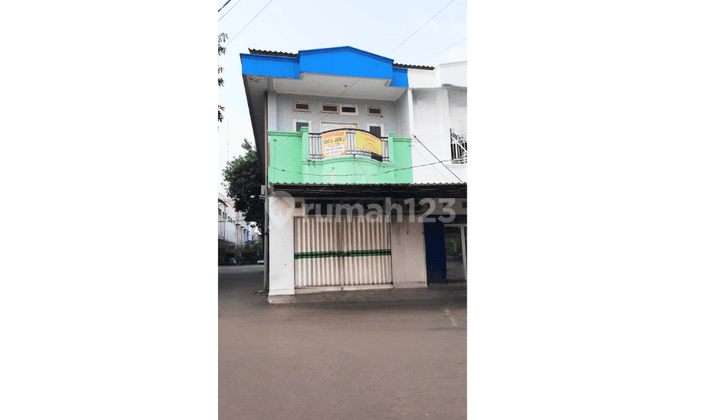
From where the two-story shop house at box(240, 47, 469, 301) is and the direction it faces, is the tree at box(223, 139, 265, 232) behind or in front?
behind

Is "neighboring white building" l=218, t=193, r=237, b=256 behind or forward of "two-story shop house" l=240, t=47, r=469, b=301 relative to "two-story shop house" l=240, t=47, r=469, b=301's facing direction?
behind

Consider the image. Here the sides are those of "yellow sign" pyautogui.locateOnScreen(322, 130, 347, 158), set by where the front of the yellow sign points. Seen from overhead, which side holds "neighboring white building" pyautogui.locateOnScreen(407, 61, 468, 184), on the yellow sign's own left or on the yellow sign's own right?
on the yellow sign's own left

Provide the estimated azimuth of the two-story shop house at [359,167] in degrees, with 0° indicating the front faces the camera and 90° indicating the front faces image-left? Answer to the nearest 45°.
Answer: approximately 0°
